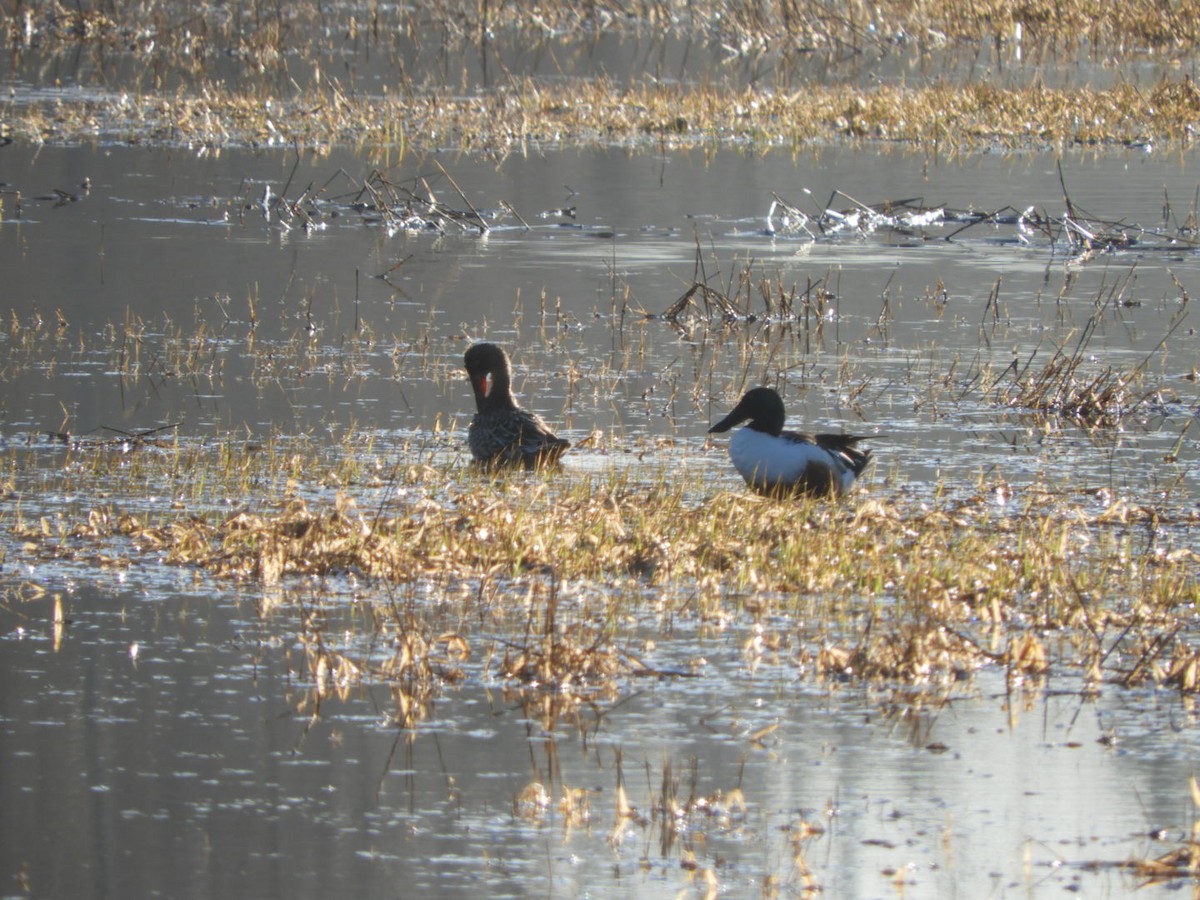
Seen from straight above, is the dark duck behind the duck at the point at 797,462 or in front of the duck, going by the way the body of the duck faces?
in front

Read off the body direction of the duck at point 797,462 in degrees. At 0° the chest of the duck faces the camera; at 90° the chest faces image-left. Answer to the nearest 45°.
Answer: approximately 90°
